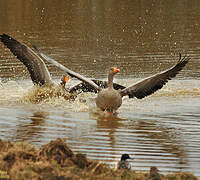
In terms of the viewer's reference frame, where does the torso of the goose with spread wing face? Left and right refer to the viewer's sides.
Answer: facing the viewer and to the right of the viewer
